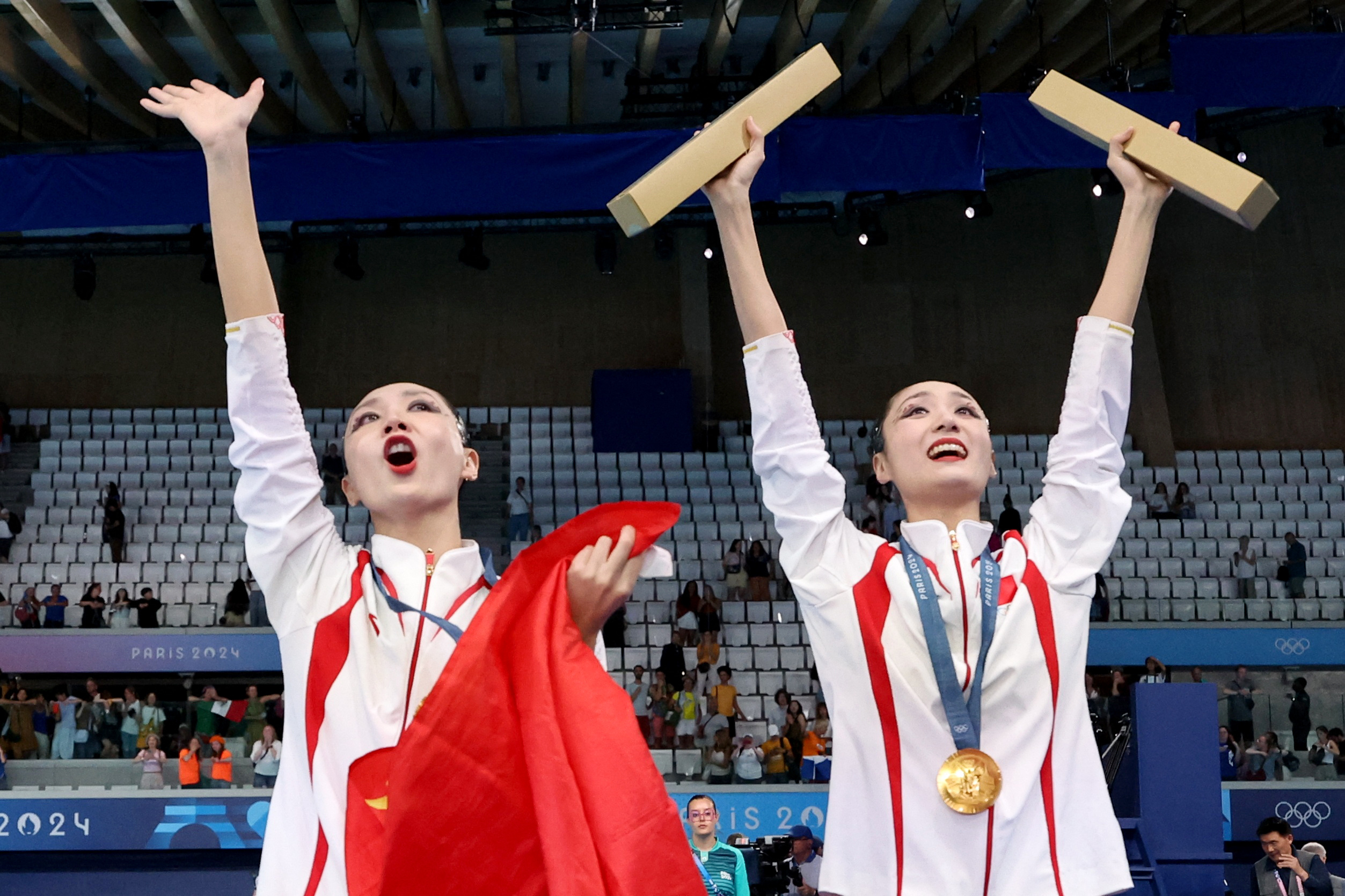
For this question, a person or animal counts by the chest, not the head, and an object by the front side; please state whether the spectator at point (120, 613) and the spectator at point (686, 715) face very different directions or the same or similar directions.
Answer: same or similar directions

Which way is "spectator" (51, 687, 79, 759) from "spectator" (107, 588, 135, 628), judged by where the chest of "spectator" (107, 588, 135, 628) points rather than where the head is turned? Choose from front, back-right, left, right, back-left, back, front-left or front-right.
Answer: front

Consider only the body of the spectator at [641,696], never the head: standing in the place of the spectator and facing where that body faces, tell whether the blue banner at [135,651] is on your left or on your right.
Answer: on your right

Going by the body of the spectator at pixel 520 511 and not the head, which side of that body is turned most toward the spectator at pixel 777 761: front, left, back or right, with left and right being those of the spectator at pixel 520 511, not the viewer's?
front

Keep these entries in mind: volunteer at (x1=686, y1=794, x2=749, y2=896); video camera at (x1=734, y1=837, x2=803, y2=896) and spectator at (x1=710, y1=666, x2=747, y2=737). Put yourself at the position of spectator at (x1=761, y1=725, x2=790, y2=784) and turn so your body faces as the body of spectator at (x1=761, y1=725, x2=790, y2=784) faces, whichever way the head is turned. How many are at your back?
1

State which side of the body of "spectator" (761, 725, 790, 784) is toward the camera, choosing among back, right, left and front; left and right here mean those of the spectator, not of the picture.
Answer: front

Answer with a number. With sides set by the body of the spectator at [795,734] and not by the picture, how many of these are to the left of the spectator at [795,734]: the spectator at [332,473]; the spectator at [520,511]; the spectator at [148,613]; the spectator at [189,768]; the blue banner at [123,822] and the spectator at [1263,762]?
1

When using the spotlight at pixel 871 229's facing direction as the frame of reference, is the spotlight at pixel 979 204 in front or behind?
behind

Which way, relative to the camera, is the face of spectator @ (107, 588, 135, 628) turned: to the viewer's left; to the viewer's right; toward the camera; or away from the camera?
toward the camera

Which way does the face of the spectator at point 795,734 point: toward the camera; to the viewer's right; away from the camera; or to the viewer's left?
toward the camera

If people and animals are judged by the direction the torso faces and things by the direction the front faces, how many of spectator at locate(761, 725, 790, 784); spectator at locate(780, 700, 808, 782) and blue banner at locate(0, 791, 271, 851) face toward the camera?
3

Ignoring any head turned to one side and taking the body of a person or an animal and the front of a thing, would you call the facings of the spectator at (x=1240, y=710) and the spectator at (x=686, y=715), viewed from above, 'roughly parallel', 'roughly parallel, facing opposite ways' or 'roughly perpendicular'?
roughly parallel

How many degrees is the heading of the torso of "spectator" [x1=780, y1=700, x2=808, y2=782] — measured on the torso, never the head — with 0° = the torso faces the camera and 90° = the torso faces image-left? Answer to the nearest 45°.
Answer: approximately 0°

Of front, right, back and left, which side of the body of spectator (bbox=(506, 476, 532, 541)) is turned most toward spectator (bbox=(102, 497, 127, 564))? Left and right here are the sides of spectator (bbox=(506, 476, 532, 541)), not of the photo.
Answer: right

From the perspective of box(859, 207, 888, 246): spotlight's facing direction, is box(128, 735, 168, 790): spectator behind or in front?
in front

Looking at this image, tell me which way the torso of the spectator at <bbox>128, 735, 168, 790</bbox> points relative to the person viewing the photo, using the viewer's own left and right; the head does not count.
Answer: facing the viewer

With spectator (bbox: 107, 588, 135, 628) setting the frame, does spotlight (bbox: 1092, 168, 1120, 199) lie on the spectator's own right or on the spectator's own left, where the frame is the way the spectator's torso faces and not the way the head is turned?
on the spectator's own left
